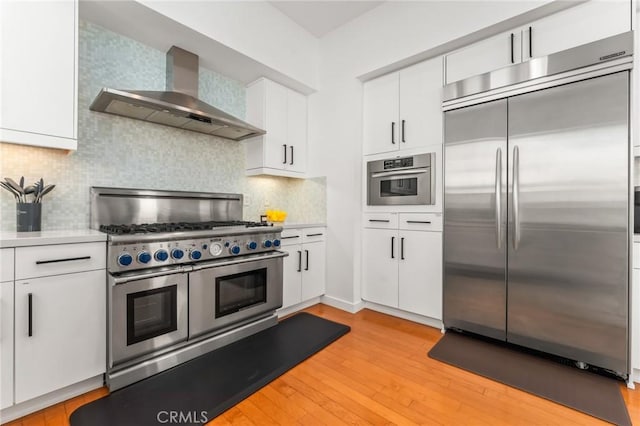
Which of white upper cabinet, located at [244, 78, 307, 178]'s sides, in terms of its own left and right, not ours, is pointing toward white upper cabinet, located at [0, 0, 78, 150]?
right

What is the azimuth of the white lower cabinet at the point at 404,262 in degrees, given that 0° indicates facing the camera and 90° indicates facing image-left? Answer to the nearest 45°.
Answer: approximately 45°

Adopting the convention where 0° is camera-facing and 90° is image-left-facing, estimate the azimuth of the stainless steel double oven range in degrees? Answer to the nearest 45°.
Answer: approximately 315°

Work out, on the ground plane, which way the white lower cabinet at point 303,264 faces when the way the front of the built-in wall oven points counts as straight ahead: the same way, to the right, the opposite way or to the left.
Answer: to the left

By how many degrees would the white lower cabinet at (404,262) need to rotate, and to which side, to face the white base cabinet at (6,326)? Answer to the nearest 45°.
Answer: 0° — it already faces it

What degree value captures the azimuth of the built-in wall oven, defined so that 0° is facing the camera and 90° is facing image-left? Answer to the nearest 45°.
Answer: approximately 45°

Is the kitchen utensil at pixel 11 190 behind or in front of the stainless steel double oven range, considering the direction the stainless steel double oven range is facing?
behind

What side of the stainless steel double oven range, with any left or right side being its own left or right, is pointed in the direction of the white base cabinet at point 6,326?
right

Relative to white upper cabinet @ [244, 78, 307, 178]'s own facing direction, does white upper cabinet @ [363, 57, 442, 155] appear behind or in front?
in front
